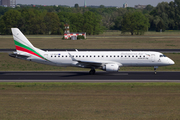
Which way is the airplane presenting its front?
to the viewer's right
